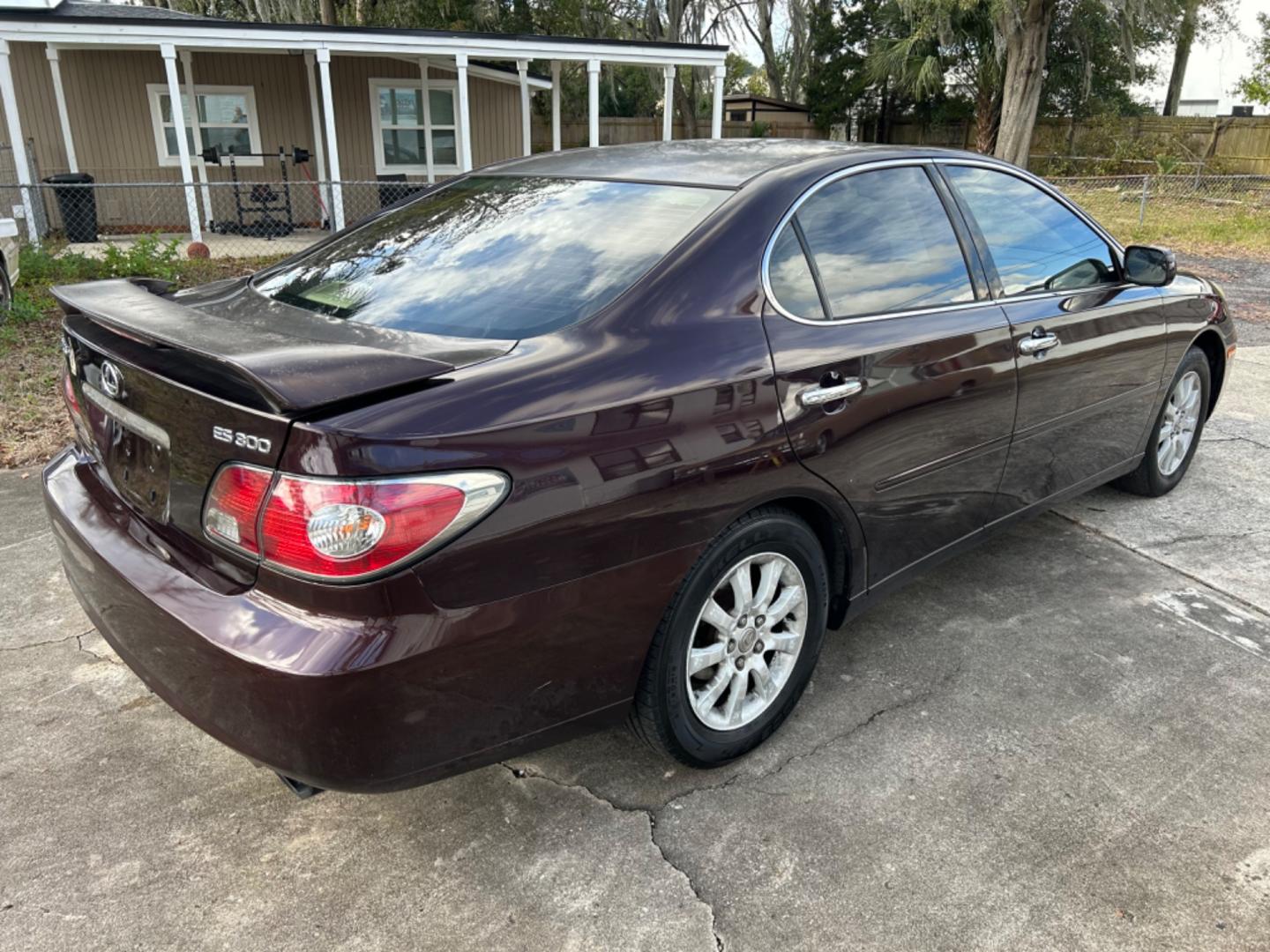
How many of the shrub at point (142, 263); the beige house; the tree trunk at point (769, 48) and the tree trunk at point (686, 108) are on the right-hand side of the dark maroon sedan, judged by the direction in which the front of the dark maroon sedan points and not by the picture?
0

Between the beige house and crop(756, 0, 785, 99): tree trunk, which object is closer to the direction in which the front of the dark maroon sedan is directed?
the tree trunk

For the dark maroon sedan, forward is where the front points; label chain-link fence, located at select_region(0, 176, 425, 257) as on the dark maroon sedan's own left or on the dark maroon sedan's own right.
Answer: on the dark maroon sedan's own left

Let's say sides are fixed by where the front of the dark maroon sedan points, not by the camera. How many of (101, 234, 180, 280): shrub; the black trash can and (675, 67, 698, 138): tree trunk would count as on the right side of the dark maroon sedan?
0

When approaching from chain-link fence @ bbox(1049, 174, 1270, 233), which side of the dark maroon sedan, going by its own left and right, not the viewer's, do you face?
front

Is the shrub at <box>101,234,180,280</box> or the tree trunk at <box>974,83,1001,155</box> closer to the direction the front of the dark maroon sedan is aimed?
the tree trunk

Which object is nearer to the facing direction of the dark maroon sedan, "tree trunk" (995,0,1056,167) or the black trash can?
the tree trunk

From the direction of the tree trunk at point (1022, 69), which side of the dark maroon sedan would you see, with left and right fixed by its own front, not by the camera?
front

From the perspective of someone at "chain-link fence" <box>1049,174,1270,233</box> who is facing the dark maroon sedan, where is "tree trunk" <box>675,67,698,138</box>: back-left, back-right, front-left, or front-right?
back-right

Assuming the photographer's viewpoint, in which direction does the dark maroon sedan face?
facing away from the viewer and to the right of the viewer

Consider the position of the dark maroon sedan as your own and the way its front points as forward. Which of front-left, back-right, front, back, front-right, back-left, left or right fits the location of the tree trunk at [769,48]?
front-left

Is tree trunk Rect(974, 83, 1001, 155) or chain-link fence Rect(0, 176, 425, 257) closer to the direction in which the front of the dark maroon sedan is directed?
the tree trunk

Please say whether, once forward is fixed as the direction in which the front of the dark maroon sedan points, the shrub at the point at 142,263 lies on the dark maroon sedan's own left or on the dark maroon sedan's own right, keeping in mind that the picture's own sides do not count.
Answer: on the dark maroon sedan's own left

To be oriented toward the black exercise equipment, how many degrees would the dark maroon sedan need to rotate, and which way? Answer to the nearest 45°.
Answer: approximately 90° to its left

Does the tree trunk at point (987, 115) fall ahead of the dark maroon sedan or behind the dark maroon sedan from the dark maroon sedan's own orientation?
ahead

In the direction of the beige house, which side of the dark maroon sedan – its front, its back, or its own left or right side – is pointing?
left
